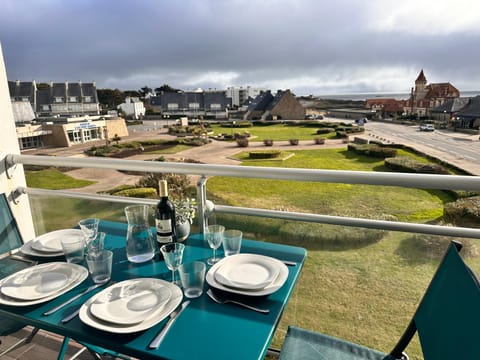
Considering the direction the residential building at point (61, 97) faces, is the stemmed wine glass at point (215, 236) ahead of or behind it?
ahead

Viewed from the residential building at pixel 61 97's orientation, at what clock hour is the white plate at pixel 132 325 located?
The white plate is roughly at 12 o'clock from the residential building.

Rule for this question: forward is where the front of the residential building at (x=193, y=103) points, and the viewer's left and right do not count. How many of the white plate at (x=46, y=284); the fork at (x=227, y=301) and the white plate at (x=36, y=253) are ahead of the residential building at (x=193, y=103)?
3

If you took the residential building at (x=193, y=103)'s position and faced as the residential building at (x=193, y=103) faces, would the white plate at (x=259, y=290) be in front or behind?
in front

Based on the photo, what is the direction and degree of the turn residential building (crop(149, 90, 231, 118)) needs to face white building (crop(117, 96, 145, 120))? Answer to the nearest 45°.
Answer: approximately 45° to its right

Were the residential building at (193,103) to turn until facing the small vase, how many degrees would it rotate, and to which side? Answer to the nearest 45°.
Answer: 0° — it already faces it

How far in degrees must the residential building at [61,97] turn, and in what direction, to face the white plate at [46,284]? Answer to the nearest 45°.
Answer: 0° — it already faces it

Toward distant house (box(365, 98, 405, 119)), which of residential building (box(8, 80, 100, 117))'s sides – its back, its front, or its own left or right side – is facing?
left

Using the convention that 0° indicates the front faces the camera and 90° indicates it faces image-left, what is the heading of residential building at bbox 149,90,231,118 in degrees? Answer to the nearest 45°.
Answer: approximately 0°

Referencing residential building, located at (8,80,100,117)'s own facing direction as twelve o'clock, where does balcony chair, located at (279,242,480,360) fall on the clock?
The balcony chair is roughly at 12 o'clock from the residential building.

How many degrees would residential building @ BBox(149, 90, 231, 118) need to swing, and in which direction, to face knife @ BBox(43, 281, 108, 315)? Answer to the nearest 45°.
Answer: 0° — it already faces it

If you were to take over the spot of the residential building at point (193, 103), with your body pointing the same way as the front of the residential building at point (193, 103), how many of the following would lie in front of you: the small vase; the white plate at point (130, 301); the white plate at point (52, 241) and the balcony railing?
4

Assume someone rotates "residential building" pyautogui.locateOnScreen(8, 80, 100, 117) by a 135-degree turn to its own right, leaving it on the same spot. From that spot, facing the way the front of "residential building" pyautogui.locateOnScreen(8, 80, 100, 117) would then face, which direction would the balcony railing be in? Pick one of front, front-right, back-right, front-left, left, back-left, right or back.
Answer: back-left

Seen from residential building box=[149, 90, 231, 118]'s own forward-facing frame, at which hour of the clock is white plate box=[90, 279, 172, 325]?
The white plate is roughly at 12 o'clock from the residential building.

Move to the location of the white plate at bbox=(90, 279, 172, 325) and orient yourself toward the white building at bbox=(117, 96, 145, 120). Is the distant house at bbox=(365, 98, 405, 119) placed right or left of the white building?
right

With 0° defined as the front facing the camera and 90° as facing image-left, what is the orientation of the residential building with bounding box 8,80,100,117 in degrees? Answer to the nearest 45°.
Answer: approximately 0°

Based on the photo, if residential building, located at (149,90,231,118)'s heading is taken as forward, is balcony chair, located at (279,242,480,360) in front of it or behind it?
in front

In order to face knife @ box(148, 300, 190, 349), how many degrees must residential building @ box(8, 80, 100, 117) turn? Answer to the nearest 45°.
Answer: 0° — it already faces it

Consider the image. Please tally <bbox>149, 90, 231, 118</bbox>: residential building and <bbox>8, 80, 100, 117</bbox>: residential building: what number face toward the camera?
2
